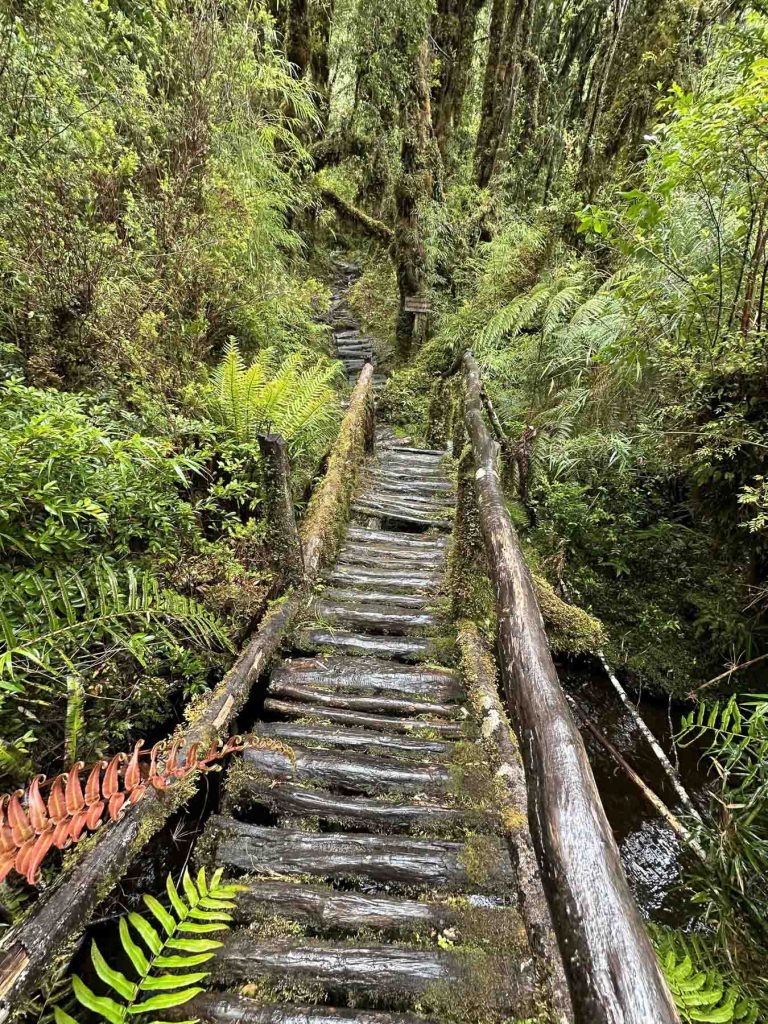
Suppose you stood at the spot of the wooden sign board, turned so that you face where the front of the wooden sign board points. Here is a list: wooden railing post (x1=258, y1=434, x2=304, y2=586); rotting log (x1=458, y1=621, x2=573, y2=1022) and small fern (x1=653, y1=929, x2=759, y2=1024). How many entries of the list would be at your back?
0

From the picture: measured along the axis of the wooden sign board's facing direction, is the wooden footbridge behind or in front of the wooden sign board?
in front

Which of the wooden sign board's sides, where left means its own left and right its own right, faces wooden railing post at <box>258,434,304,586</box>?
front

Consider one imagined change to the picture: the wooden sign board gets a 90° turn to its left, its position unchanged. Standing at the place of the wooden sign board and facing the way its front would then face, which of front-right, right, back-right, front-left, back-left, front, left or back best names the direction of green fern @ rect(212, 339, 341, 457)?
right

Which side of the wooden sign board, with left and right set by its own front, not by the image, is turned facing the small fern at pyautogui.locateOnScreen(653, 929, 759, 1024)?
front

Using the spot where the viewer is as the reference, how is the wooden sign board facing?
facing the viewer

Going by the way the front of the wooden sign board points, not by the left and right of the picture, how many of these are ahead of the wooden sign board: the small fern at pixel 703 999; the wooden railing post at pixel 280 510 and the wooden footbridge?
3

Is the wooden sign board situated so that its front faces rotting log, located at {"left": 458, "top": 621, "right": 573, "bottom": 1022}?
yes

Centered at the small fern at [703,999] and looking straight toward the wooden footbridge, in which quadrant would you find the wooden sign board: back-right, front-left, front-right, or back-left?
front-right

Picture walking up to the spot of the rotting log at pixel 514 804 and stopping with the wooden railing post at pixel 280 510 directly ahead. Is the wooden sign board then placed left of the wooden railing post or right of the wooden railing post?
right
